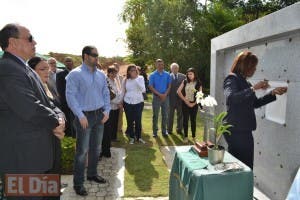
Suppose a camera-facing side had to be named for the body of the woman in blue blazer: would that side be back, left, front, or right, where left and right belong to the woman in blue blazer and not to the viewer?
right

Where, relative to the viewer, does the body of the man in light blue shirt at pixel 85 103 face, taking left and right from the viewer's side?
facing the viewer and to the right of the viewer

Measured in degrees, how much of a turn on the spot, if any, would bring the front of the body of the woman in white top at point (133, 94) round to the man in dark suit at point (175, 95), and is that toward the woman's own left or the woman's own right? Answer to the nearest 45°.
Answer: approximately 135° to the woman's own left

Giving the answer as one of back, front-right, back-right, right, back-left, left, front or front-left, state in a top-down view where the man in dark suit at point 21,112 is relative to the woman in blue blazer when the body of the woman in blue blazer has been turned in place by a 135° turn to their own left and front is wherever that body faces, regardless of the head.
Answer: left

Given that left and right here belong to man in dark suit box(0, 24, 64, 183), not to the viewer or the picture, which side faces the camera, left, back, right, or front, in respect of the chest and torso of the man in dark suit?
right

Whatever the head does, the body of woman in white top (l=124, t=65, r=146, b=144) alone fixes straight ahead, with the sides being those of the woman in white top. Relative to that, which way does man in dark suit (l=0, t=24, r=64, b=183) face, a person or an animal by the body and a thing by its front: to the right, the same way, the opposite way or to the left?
to the left

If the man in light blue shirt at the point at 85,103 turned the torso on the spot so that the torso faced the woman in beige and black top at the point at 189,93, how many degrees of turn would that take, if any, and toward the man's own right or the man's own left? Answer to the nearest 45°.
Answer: approximately 90° to the man's own left

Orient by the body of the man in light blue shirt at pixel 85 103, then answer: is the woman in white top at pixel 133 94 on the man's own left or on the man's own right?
on the man's own left

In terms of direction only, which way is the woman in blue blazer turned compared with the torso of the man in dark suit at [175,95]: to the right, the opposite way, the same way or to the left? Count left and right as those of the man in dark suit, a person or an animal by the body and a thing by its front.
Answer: to the left

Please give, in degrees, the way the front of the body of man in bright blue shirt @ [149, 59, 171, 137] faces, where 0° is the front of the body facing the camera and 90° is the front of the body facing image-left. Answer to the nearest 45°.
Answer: approximately 0°

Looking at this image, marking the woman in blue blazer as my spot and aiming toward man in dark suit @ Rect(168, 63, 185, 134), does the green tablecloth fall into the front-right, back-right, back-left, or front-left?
back-left

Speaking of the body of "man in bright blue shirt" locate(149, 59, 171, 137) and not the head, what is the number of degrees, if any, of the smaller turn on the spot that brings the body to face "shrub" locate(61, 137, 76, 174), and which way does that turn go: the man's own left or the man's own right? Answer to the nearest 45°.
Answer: approximately 45° to the man's own right

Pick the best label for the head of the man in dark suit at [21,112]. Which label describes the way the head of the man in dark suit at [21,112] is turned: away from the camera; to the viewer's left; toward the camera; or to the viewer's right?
to the viewer's right

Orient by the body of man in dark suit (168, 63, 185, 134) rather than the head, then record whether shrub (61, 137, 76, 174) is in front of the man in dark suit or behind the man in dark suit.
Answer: in front
